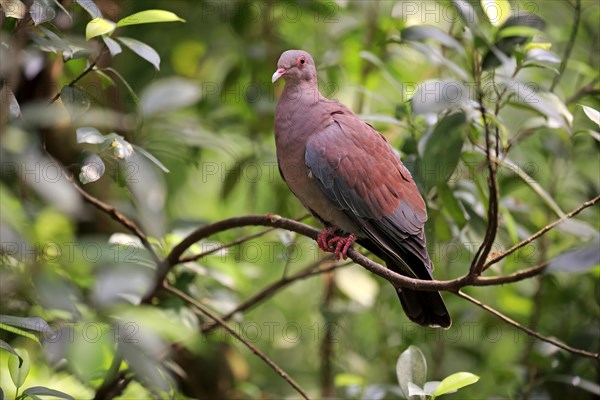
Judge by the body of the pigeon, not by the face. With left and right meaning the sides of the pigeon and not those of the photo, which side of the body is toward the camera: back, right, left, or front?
left

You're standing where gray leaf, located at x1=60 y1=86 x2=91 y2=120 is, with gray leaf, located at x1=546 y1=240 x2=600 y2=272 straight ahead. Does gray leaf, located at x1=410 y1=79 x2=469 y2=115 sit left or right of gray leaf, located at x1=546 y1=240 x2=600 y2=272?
left

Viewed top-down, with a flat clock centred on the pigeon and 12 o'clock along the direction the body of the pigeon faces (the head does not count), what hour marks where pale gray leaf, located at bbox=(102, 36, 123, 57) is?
The pale gray leaf is roughly at 11 o'clock from the pigeon.

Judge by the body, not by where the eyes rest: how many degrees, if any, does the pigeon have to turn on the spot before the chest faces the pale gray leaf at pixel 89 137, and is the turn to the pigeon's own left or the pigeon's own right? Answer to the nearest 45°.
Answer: approximately 45° to the pigeon's own left

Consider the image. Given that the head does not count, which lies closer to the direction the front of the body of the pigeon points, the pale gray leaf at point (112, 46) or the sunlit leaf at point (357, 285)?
the pale gray leaf

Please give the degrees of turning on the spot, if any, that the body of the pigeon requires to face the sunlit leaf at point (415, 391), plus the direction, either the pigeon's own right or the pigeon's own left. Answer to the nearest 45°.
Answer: approximately 90° to the pigeon's own left
